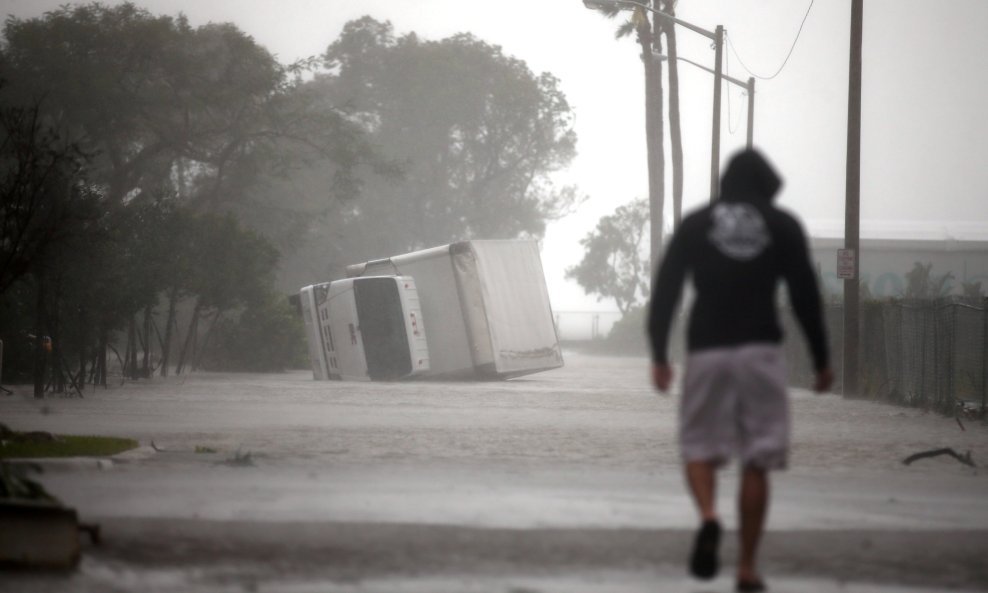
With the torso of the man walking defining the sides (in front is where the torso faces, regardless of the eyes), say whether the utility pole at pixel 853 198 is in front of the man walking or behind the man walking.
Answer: in front

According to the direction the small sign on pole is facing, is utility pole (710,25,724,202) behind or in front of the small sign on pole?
behind

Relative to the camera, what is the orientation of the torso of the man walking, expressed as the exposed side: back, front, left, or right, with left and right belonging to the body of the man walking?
back

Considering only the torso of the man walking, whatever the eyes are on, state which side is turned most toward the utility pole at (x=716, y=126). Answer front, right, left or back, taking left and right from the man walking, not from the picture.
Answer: front

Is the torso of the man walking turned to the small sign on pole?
yes

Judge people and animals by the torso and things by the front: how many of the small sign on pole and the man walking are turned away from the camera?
1

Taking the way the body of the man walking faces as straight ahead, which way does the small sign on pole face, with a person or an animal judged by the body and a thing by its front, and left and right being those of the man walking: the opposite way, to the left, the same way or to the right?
the opposite way

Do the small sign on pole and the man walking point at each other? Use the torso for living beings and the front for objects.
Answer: yes

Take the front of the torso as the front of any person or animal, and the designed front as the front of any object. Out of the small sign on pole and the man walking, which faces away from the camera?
the man walking

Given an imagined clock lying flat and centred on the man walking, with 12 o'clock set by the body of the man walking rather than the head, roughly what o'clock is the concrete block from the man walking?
The concrete block is roughly at 9 o'clock from the man walking.

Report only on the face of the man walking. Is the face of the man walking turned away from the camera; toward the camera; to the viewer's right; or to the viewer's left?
away from the camera

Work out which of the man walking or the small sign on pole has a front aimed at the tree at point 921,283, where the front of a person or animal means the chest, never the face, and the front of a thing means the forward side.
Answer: the man walking

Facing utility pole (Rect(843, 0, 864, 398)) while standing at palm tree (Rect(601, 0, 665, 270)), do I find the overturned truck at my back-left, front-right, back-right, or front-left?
front-right

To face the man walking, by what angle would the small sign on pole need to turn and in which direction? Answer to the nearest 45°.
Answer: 0° — it already faces them

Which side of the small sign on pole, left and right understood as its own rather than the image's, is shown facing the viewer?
front

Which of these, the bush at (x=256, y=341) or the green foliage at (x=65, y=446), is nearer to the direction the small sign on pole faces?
the green foliage
